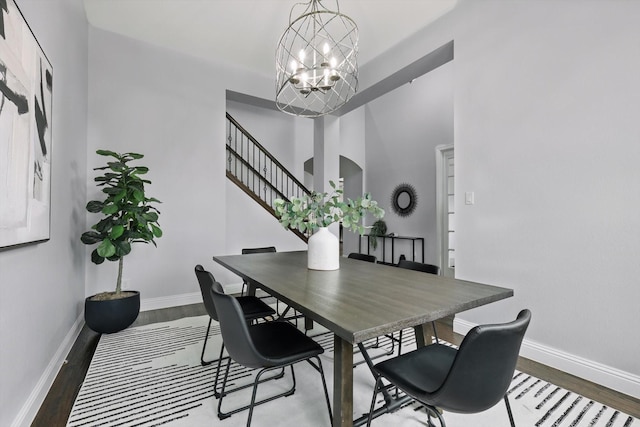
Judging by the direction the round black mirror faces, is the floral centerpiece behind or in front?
in front

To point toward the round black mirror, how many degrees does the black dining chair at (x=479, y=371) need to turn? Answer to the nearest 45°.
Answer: approximately 45° to its right

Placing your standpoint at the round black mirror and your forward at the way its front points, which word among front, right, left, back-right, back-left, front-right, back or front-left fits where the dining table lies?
front-left

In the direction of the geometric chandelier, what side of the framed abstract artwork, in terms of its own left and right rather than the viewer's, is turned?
front

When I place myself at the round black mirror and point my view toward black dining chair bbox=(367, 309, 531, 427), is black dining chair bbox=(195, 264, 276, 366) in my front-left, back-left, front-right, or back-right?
front-right

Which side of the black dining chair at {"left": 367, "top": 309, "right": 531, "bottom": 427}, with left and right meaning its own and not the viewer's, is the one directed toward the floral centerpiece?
front

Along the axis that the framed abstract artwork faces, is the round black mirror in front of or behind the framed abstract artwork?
in front

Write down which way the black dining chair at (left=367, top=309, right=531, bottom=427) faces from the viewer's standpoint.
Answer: facing away from the viewer and to the left of the viewer

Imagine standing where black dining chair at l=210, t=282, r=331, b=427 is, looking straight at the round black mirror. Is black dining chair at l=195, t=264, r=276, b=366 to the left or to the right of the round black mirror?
left

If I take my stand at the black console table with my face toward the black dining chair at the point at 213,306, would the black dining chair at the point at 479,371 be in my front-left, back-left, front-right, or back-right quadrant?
front-left

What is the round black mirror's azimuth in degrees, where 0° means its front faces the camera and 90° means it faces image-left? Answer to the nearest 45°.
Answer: approximately 45°

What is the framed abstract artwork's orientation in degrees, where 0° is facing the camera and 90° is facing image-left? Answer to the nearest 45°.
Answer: approximately 270°

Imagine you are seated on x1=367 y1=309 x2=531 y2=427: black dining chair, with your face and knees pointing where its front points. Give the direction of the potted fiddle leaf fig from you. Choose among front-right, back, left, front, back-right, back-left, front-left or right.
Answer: front-left

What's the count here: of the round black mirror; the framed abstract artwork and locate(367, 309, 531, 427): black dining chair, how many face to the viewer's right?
1

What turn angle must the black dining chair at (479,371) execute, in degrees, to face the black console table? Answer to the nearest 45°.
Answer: approximately 45° to its right

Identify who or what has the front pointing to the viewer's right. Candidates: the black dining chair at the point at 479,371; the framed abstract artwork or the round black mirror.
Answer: the framed abstract artwork

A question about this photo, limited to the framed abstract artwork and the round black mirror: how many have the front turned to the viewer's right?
1
